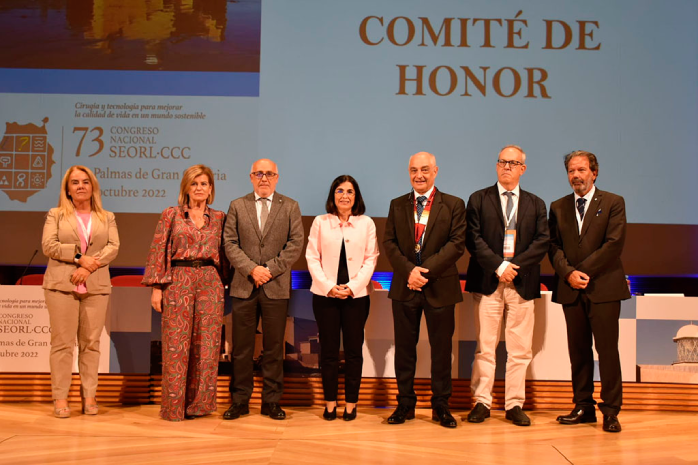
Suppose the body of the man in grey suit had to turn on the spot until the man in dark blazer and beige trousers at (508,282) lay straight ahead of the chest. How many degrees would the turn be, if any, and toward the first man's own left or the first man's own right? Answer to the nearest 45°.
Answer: approximately 90° to the first man's own left

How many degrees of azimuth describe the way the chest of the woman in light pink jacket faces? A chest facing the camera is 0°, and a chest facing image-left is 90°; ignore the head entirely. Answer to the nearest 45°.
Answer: approximately 0°

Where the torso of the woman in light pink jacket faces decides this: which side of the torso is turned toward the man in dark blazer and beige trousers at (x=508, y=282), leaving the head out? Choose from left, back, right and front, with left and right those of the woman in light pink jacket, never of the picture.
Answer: left

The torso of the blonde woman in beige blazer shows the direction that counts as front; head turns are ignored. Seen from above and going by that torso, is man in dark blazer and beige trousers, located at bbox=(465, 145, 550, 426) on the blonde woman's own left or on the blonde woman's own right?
on the blonde woman's own left

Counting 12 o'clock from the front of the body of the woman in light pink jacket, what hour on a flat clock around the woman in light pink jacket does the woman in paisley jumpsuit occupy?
The woman in paisley jumpsuit is roughly at 3 o'clock from the woman in light pink jacket.

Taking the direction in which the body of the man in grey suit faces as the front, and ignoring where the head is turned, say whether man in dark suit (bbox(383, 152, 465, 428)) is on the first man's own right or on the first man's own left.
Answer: on the first man's own left
